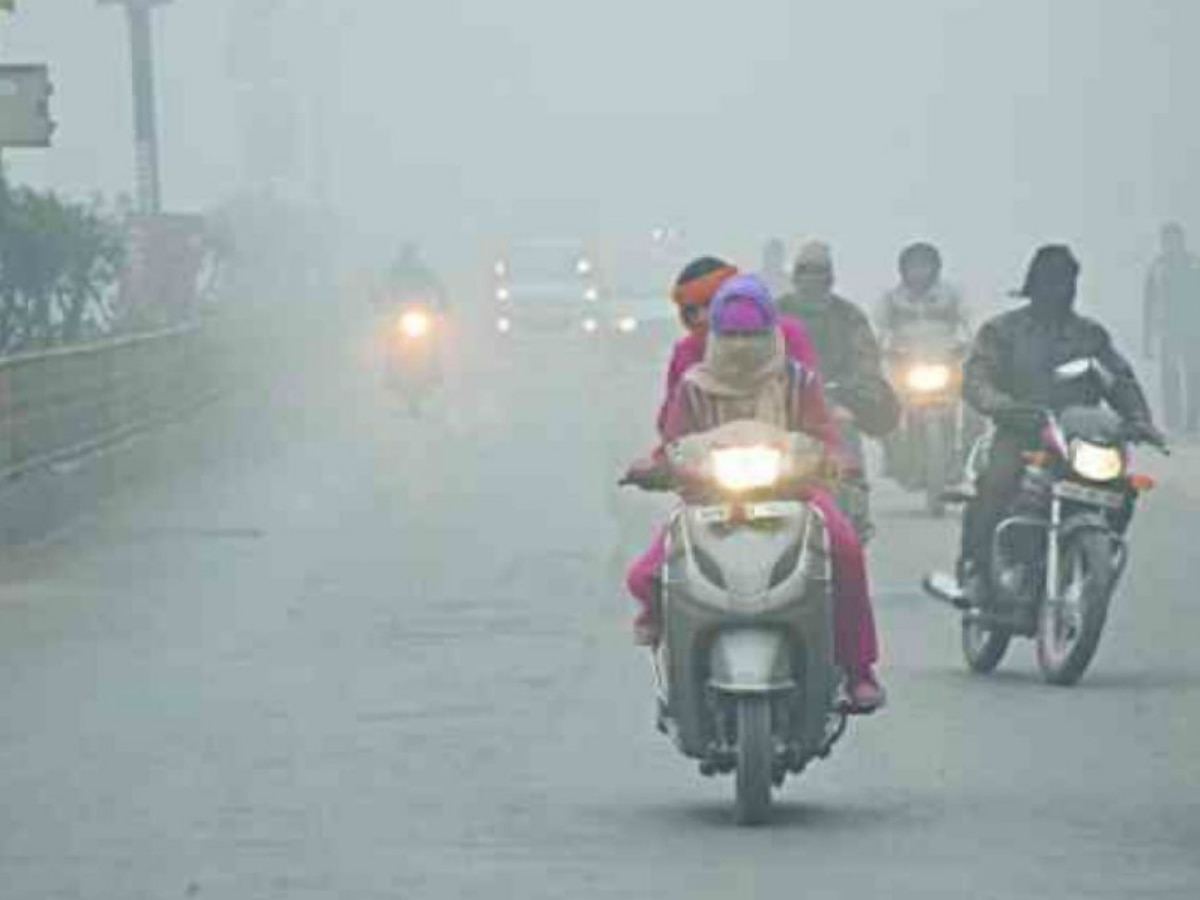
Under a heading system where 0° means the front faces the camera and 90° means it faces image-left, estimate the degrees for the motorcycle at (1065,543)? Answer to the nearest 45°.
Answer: approximately 315°

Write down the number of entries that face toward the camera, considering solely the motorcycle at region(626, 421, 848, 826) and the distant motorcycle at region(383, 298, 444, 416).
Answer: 2

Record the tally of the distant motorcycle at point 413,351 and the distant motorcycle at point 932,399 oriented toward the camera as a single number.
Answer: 2

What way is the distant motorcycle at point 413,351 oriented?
toward the camera

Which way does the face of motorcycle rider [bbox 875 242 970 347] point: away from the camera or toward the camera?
toward the camera

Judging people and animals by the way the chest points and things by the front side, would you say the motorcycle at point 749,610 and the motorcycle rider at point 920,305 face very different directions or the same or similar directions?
same or similar directions

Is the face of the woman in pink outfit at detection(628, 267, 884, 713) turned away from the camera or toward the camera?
toward the camera

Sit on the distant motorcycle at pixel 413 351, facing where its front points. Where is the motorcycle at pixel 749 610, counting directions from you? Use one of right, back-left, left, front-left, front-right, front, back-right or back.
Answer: front

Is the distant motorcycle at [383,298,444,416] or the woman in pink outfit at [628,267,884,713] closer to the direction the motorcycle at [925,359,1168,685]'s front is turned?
the woman in pink outfit

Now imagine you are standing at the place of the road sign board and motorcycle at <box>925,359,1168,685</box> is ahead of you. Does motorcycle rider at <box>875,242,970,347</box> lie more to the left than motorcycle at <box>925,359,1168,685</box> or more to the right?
left

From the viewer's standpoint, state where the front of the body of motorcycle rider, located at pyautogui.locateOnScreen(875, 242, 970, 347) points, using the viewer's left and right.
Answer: facing the viewer

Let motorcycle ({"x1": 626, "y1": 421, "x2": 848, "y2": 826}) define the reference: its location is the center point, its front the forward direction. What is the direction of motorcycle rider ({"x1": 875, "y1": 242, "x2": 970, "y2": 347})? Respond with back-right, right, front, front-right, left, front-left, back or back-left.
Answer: back

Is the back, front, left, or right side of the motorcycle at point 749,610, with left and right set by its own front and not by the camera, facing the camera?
front

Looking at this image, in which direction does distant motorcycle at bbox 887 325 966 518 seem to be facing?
toward the camera
